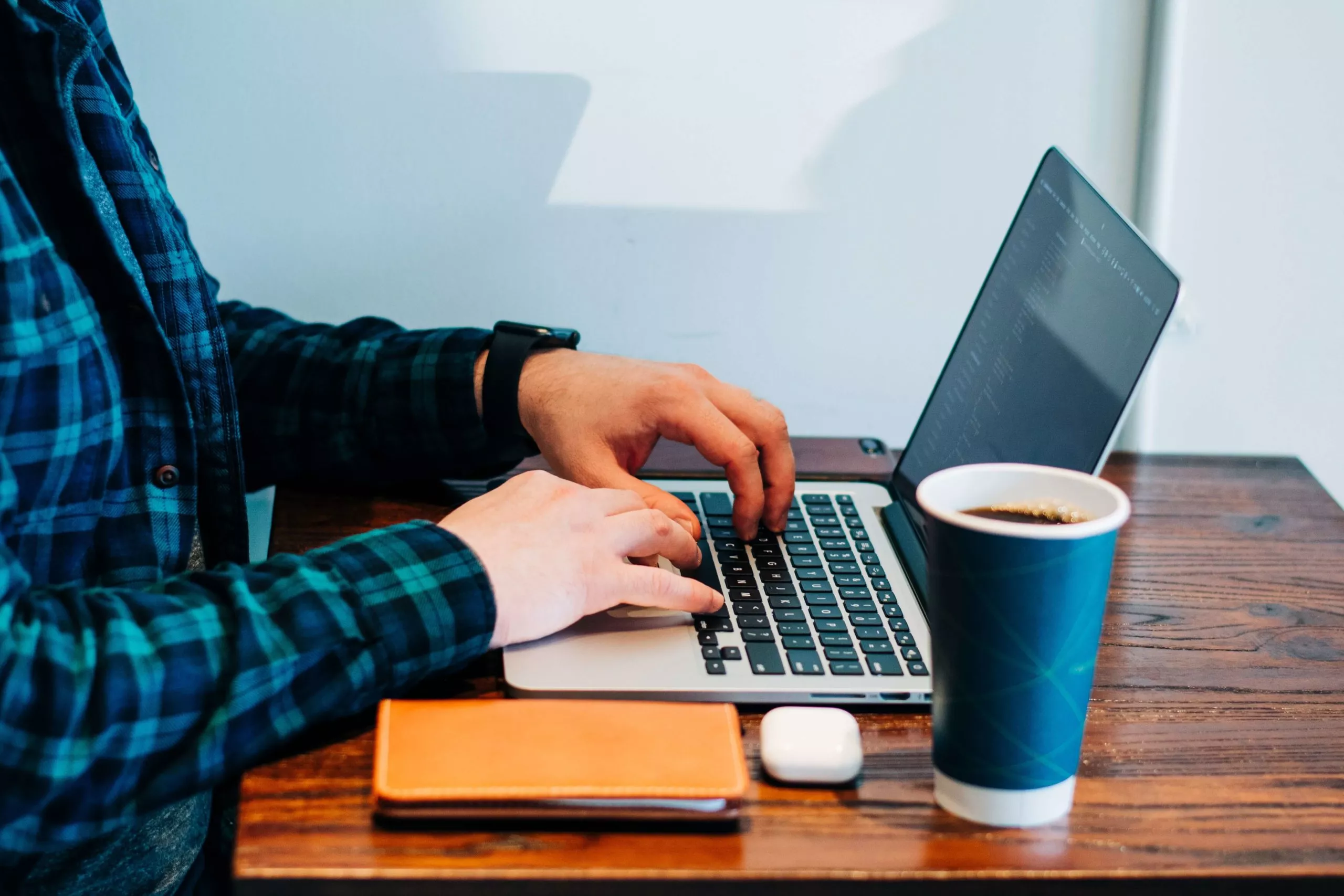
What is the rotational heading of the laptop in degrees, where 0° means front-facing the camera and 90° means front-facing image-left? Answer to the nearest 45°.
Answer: approximately 90°
